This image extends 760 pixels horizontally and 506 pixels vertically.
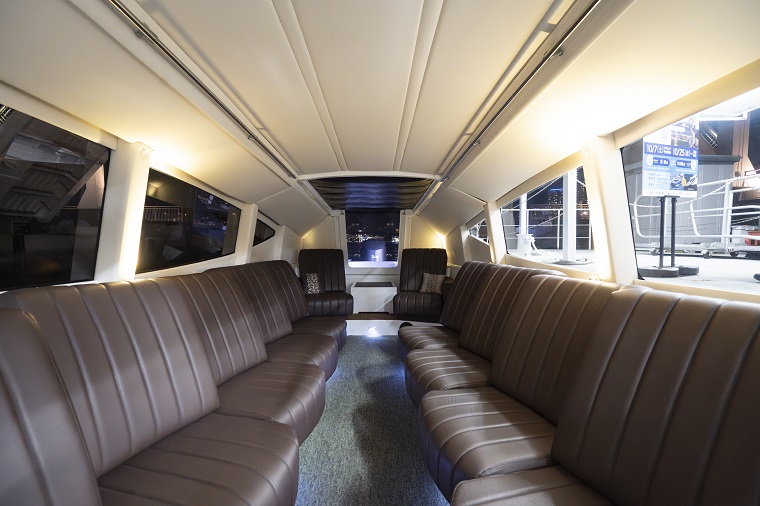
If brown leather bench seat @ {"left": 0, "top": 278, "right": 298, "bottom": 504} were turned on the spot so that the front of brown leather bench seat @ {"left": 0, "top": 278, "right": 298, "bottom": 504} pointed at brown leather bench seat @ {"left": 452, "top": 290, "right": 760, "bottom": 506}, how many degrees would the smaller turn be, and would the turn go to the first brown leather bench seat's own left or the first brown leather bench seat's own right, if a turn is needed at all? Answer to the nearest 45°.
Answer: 0° — it already faces it

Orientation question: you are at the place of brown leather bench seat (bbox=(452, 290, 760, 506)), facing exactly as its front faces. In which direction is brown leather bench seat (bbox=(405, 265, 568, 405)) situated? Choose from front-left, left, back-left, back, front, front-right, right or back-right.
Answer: right

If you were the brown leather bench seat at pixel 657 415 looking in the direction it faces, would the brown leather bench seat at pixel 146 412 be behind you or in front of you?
in front

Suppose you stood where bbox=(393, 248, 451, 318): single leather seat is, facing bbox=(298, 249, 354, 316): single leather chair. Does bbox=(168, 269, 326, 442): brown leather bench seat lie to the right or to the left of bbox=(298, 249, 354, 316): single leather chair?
left

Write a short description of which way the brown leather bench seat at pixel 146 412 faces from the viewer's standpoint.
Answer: facing the viewer and to the right of the viewer

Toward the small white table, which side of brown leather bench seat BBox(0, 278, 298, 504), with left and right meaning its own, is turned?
left

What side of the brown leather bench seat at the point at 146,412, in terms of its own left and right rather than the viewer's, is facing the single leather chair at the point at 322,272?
left

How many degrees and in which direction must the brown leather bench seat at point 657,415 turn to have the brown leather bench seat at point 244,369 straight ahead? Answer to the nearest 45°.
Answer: approximately 45° to its right

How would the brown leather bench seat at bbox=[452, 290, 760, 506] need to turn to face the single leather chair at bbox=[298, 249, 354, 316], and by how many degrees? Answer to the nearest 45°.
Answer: approximately 90° to its right

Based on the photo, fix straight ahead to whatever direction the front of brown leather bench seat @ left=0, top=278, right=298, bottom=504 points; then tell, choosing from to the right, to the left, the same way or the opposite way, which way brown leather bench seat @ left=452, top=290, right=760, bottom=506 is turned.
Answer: the opposite way

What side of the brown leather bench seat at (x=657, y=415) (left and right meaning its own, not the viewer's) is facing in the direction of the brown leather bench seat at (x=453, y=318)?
right

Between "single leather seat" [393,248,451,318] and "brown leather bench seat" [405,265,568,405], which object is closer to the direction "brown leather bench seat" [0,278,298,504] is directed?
the brown leather bench seat

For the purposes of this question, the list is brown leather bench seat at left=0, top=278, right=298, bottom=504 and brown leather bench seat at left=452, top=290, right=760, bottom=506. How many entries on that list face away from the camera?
0
